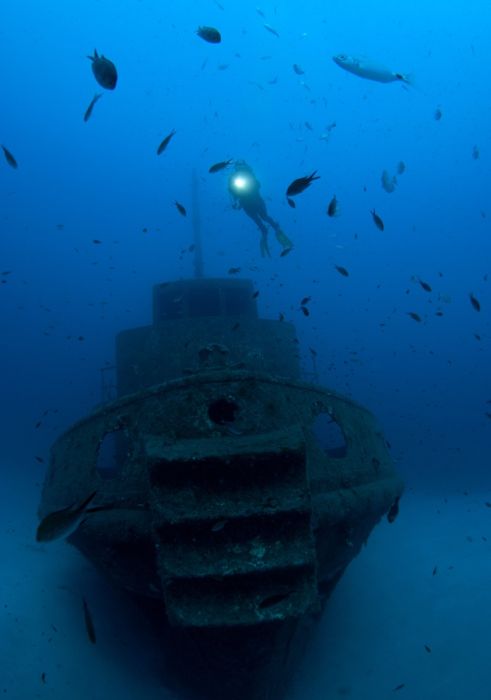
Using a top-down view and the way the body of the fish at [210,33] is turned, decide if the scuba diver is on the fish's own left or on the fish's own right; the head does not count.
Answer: on the fish's own left

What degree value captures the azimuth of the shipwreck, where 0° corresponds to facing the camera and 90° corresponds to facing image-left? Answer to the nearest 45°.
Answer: approximately 0°
